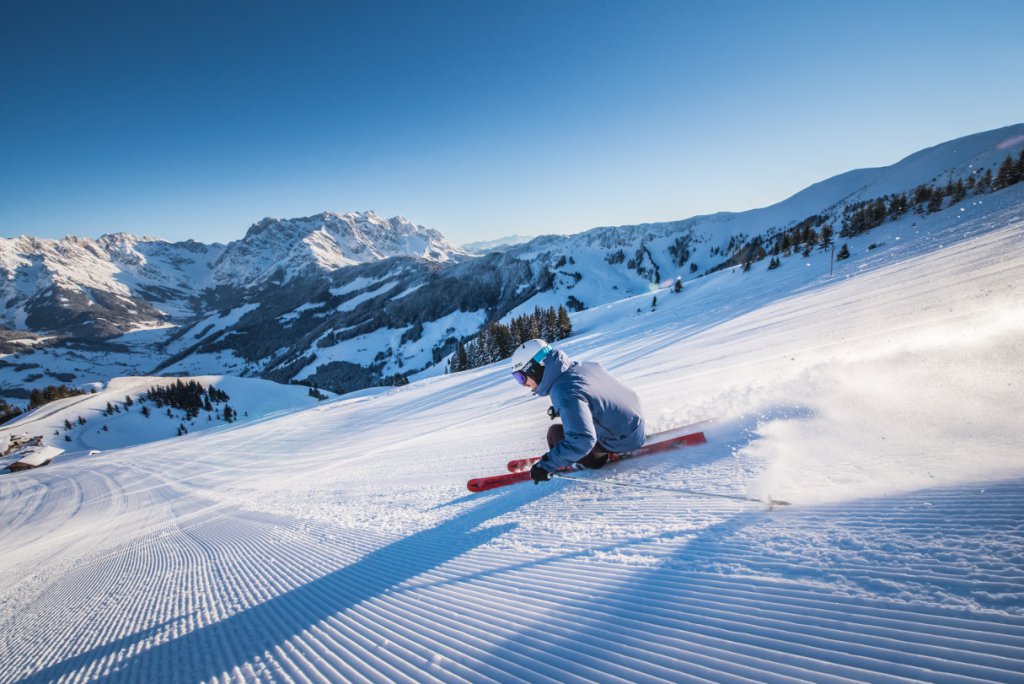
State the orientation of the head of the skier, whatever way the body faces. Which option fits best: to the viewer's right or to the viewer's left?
to the viewer's left

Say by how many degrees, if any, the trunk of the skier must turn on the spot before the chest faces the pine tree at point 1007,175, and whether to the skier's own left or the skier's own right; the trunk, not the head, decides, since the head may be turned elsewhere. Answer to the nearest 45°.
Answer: approximately 135° to the skier's own right

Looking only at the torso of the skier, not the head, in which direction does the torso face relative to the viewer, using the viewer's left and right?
facing to the left of the viewer

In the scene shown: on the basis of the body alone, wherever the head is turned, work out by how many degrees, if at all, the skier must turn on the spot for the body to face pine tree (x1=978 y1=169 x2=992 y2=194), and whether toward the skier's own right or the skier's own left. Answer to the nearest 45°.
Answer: approximately 135° to the skier's own right
